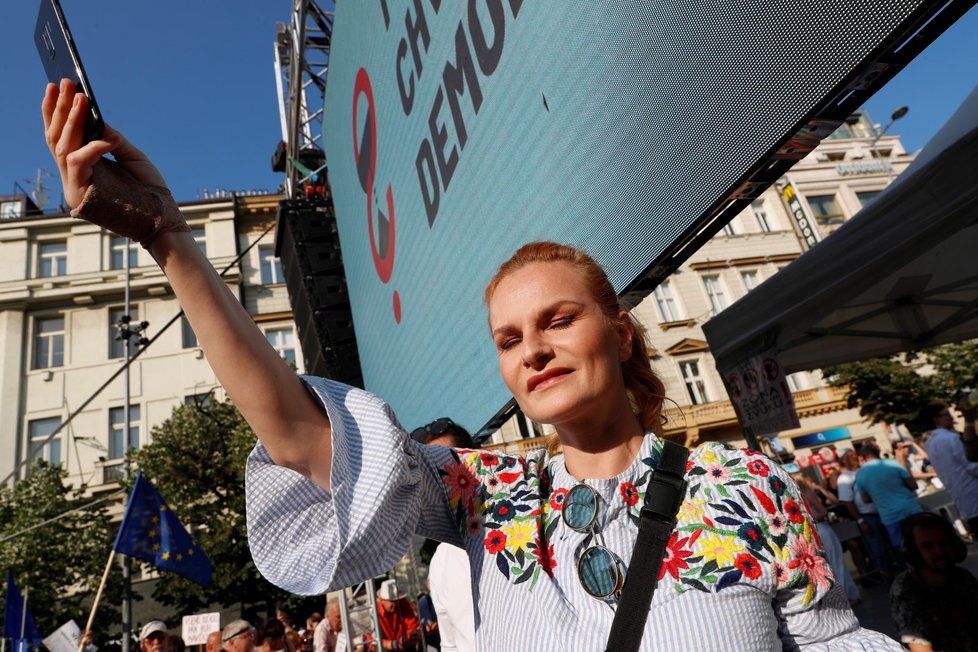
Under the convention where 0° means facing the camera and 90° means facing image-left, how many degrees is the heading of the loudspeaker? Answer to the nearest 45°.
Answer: approximately 45°

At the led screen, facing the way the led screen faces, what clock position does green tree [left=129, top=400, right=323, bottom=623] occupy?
The green tree is roughly at 3 o'clock from the led screen.

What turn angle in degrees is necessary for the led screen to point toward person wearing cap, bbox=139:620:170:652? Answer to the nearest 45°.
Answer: approximately 90° to its right

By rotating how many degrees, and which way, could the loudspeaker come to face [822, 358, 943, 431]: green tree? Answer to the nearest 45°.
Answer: approximately 180°
